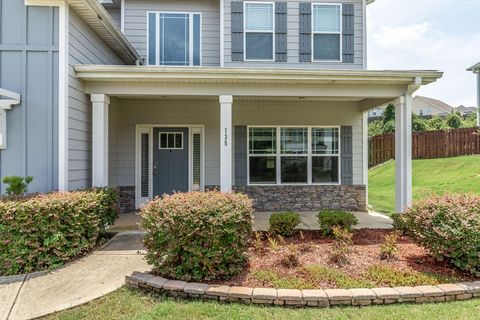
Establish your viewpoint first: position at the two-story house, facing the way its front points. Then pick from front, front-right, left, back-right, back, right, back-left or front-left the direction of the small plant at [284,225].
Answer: front

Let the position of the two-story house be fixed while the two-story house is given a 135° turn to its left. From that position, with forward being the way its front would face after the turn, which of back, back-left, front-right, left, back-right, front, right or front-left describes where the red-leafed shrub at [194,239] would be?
back-right

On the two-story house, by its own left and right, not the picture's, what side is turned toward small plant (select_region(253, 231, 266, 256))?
front

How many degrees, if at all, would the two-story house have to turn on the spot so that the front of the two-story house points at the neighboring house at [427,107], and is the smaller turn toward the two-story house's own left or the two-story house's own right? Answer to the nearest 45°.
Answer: approximately 135° to the two-story house's own left

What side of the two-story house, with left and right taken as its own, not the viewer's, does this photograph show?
front

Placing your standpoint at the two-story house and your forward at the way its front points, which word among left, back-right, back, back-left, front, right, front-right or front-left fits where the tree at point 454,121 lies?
back-left

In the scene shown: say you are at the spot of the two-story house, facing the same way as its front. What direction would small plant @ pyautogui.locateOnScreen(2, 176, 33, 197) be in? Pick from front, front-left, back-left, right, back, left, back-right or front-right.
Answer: front-right

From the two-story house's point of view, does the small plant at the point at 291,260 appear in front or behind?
in front

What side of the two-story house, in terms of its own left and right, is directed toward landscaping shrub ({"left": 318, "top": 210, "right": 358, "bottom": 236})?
front

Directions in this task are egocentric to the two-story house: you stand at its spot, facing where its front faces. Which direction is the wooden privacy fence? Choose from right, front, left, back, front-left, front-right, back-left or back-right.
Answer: back-left

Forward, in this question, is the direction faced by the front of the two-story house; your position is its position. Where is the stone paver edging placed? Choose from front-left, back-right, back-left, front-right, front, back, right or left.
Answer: front
